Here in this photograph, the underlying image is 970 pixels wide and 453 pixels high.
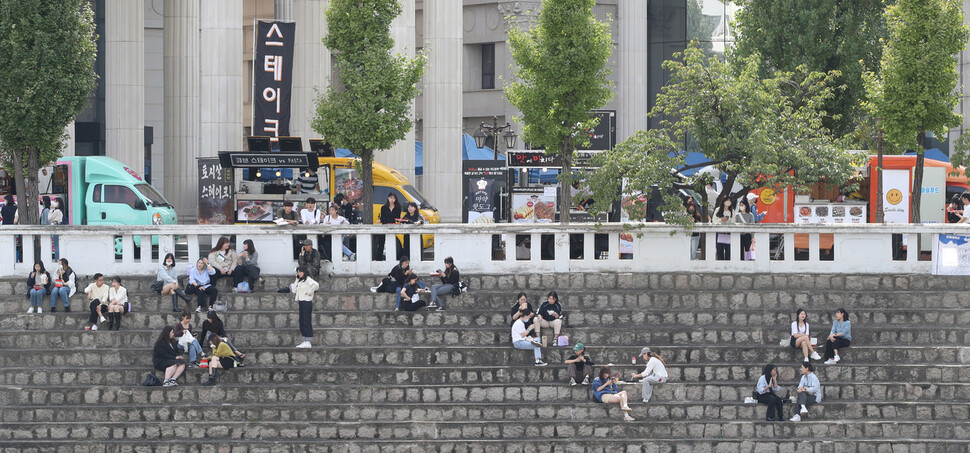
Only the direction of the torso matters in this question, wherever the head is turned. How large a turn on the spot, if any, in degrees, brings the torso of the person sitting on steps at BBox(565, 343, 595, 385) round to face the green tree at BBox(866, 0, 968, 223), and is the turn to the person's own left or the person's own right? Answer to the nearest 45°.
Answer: approximately 135° to the person's own left

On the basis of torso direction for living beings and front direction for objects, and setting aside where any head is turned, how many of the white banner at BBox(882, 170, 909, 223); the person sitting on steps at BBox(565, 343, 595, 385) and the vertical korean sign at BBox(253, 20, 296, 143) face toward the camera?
3

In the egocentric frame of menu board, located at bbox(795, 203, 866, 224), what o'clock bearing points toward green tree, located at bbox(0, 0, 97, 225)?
The green tree is roughly at 2 o'clock from the menu board.

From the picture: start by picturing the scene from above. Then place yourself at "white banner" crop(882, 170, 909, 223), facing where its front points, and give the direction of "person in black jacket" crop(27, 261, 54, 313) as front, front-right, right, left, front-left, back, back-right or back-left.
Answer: front-right

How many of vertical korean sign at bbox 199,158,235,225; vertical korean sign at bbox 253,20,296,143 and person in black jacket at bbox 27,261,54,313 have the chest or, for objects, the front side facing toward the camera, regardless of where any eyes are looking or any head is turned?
3

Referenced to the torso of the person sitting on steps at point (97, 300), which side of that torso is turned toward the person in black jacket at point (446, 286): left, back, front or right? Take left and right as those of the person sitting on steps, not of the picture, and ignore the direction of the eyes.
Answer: left

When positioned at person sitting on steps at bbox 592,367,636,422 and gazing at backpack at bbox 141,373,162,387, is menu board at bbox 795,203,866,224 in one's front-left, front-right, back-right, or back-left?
back-right

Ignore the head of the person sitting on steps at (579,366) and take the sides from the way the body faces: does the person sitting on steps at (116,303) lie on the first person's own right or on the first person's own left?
on the first person's own right

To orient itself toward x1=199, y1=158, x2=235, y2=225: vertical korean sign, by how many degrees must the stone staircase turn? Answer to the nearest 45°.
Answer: approximately 135° to its right
